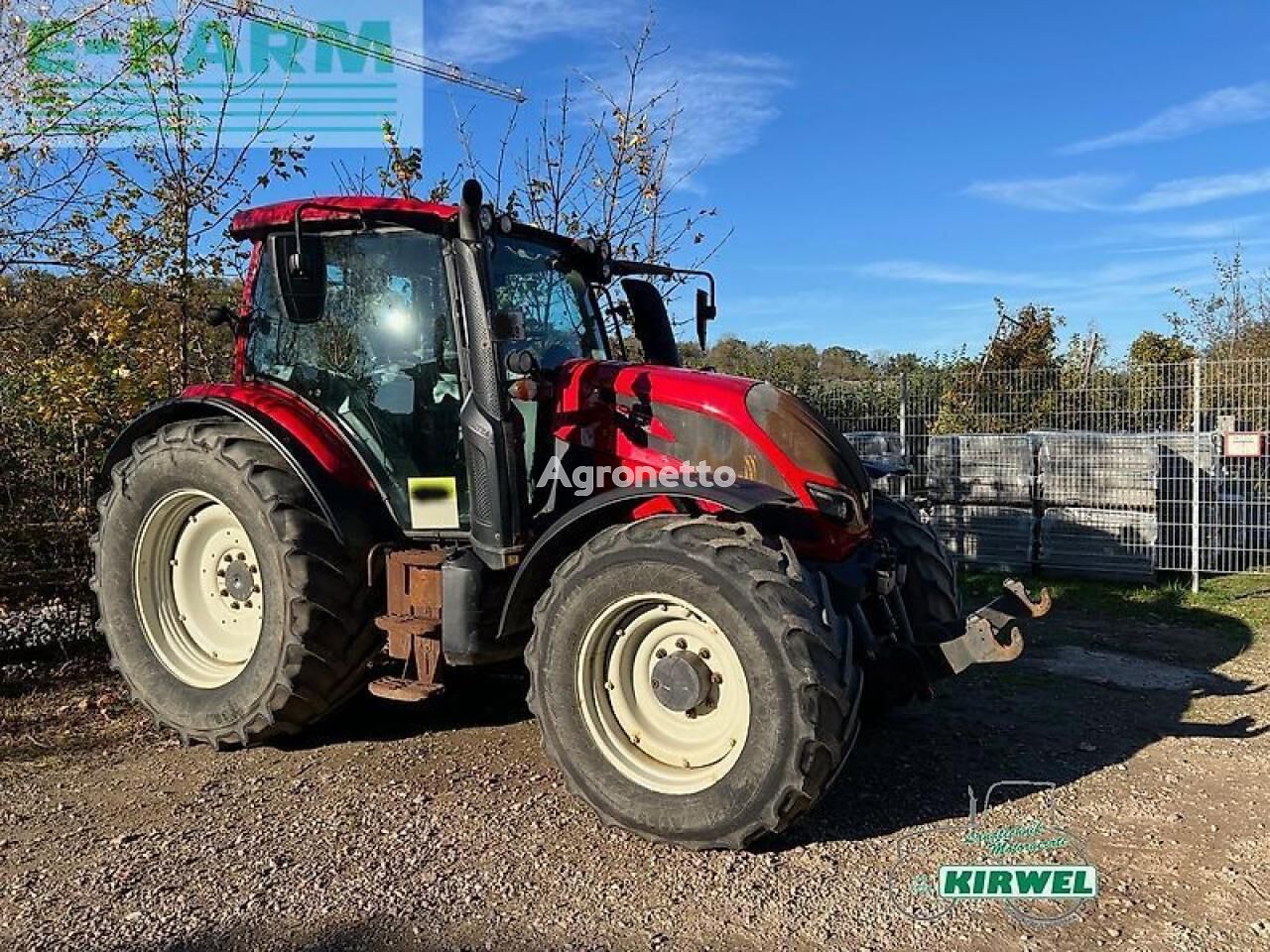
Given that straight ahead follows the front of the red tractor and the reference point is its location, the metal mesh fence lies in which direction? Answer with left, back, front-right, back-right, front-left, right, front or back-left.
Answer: left

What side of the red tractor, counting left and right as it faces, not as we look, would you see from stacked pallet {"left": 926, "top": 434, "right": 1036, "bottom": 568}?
left

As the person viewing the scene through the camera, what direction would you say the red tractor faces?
facing the viewer and to the right of the viewer

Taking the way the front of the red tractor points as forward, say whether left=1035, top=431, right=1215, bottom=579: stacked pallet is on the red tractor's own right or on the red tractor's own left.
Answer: on the red tractor's own left
